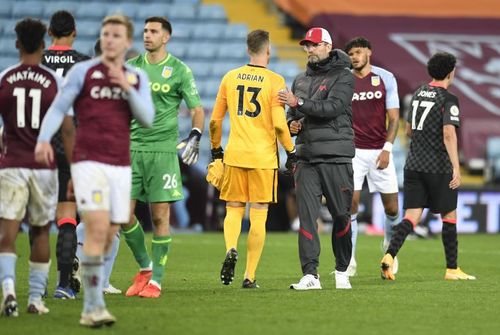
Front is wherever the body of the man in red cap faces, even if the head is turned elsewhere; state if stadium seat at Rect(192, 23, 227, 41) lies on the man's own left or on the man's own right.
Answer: on the man's own right

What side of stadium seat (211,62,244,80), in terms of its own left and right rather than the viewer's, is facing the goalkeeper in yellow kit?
front

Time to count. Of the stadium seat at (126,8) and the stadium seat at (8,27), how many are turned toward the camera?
2

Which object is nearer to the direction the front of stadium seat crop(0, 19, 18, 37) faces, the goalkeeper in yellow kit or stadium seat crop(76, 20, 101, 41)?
the goalkeeper in yellow kit

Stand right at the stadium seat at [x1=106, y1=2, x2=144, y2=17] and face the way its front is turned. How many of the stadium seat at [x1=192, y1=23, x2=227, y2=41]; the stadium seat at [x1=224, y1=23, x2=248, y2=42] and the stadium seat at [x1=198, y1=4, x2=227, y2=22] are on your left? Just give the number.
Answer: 3

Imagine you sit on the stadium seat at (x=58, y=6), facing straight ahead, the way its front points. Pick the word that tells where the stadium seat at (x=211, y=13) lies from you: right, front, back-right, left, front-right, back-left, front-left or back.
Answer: left

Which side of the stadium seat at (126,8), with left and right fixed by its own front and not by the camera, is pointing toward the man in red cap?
front

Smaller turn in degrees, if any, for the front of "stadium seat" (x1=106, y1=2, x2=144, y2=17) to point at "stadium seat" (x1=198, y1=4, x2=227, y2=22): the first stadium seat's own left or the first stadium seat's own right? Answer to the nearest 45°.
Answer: approximately 90° to the first stadium seat's own left

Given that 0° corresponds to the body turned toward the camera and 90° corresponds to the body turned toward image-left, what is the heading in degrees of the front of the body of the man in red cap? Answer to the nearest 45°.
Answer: approximately 45°

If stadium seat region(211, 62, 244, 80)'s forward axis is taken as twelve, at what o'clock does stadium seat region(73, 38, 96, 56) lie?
stadium seat region(73, 38, 96, 56) is roughly at 3 o'clock from stadium seat region(211, 62, 244, 80).
